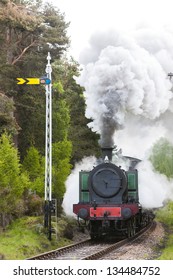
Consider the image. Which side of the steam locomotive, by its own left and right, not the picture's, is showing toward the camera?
front
